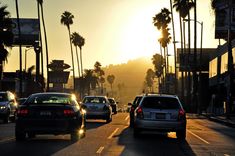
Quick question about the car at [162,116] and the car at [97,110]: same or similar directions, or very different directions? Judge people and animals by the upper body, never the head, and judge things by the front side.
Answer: same or similar directions

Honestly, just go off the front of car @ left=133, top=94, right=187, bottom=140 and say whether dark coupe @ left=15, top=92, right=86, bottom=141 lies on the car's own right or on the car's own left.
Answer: on the car's own left

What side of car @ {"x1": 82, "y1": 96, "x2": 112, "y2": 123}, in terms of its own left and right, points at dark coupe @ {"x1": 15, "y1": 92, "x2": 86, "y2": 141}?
back

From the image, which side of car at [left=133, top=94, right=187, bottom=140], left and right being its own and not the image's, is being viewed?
back

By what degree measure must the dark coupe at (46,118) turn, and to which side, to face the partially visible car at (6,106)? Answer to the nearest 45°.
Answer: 0° — it already faces it

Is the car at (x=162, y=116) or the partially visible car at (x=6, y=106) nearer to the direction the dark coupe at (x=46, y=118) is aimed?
the partially visible car

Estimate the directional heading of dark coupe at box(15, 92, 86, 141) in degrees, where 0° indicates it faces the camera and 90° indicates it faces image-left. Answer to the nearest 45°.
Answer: approximately 180°

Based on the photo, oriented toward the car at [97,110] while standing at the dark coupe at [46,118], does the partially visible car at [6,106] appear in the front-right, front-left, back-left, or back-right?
front-left

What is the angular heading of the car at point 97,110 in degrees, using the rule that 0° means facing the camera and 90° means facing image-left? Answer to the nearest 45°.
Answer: approximately 180°

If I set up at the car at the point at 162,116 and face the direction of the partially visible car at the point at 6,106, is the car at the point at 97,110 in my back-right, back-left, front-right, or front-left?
front-right
